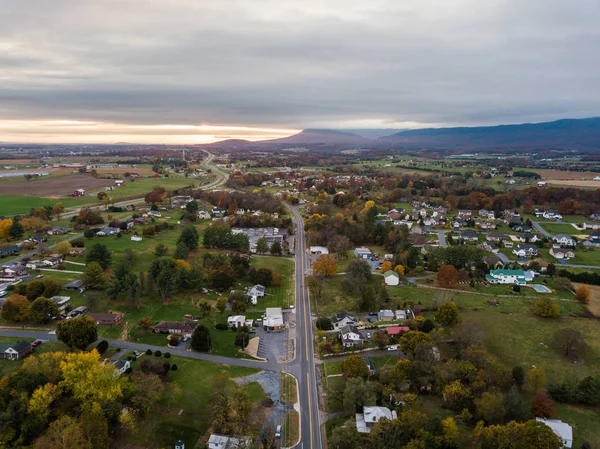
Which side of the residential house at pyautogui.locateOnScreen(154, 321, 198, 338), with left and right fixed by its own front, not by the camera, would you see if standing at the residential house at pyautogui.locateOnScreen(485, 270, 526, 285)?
left

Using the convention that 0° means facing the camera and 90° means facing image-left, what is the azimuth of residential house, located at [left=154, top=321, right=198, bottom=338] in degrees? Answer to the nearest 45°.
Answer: approximately 0°

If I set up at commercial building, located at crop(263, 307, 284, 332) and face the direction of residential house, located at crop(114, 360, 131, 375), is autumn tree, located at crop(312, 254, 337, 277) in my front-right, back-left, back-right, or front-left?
back-right

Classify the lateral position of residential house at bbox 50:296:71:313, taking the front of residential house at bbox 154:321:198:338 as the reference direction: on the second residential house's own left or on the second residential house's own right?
on the second residential house's own right

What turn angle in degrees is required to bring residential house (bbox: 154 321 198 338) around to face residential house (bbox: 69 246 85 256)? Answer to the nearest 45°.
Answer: approximately 135° to its right

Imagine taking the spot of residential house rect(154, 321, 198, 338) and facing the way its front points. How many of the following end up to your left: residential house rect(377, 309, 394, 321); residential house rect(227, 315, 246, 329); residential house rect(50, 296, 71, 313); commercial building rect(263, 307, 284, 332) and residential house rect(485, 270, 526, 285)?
4

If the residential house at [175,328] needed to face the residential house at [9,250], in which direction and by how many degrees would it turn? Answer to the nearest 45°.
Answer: approximately 135° to its right

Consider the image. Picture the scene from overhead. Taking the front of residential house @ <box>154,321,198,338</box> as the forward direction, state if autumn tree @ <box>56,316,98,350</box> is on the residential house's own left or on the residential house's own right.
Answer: on the residential house's own right

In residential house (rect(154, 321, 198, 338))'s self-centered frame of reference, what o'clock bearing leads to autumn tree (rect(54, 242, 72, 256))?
The autumn tree is roughly at 5 o'clock from the residential house.

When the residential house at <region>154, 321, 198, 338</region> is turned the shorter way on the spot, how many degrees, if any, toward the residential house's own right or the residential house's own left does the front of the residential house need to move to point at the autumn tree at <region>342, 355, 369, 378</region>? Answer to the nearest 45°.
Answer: approximately 45° to the residential house's own left

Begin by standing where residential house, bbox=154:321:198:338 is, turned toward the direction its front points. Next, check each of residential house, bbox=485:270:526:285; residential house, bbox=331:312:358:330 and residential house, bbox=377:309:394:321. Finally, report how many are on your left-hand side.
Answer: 3

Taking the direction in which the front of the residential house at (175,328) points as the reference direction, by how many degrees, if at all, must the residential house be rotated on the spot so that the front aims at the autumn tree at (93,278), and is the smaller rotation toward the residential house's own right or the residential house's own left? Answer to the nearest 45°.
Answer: approximately 135° to the residential house's own right
